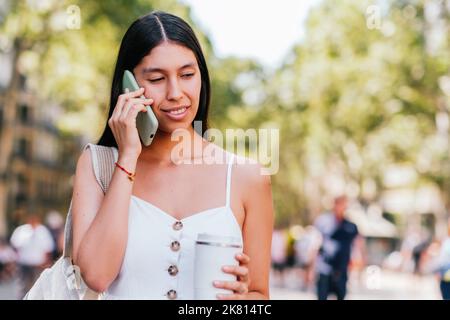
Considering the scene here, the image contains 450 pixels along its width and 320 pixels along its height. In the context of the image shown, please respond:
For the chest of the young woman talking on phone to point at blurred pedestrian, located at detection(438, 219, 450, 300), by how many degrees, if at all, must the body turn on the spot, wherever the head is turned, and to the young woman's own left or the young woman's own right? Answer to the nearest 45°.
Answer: approximately 135° to the young woman's own left

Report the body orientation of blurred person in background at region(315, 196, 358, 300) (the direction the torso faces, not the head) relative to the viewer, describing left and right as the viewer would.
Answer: facing the viewer

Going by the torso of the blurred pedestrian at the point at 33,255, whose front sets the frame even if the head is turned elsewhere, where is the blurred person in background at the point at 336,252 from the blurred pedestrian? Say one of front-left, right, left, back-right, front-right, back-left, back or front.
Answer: front-left

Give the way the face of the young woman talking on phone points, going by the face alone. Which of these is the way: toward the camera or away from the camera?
toward the camera

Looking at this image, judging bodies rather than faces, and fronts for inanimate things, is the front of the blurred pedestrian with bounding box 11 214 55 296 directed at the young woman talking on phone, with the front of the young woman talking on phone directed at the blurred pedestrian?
no

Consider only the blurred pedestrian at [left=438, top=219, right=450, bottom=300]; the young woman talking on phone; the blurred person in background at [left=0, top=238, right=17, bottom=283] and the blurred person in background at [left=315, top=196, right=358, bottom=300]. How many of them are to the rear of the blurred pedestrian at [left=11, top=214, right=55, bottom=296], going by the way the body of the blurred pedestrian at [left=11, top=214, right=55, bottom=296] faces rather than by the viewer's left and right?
1

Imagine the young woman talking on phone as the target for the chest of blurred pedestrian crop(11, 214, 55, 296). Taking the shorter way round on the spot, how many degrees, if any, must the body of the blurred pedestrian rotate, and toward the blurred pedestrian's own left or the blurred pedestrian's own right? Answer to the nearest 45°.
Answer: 0° — they already face them

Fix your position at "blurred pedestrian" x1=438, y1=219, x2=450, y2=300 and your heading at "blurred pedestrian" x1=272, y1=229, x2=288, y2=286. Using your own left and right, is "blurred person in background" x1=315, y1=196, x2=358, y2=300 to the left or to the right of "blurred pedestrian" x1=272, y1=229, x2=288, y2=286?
left

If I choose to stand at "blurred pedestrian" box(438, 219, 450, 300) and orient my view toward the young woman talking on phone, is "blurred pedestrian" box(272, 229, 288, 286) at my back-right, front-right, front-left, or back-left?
back-right

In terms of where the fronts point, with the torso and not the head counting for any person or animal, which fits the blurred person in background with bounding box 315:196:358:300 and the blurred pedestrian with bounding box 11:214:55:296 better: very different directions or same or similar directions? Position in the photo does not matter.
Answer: same or similar directions

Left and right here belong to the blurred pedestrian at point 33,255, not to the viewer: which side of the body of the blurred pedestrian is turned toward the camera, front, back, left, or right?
front

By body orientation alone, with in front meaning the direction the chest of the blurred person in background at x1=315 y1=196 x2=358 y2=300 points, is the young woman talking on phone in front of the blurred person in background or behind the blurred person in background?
in front

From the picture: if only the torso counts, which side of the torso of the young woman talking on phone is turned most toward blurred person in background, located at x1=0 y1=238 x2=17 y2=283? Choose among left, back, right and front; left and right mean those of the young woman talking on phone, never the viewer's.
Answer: back

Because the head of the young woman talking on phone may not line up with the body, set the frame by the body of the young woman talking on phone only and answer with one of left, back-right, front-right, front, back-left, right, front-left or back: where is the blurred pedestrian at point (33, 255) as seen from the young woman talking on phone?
back

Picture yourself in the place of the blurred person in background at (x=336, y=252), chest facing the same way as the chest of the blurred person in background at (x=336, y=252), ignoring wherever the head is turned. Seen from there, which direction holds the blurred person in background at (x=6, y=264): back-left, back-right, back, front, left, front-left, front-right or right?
back-right

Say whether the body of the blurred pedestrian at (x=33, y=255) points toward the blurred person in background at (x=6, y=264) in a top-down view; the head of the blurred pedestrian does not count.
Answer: no

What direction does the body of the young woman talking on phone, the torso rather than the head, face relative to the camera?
toward the camera
